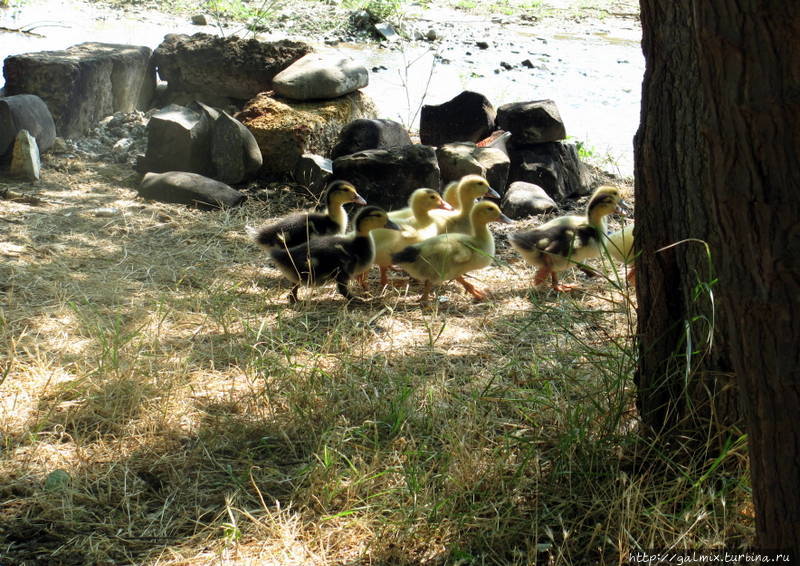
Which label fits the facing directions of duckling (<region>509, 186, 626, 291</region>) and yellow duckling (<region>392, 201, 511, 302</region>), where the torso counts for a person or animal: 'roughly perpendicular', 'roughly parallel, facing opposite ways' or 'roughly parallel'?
roughly parallel

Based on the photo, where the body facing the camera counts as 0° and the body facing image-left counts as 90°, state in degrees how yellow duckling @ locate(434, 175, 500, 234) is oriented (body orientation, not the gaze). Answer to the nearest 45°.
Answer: approximately 270°

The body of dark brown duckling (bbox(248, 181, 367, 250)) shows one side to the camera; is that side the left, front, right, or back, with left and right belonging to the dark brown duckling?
right

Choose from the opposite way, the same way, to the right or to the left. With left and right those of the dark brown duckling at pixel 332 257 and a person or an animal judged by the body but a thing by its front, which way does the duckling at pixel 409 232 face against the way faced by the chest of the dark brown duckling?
the same way

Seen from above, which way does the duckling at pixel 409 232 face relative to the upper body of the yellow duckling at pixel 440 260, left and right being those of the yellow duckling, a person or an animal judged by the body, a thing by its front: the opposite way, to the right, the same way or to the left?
the same way

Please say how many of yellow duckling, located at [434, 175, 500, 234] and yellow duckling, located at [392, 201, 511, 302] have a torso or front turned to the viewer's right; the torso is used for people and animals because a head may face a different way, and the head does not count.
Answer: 2

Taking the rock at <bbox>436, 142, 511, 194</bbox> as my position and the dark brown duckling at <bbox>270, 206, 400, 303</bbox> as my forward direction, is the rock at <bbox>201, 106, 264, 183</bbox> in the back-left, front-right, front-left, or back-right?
front-right

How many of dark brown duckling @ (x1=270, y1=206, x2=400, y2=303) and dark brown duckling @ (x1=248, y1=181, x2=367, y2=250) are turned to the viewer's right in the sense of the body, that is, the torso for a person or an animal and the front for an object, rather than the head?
2

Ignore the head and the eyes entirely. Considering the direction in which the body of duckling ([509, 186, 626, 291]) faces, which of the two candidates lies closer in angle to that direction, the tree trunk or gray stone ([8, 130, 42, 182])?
the tree trunk

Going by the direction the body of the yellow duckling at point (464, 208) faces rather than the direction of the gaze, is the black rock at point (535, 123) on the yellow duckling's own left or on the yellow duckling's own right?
on the yellow duckling's own left

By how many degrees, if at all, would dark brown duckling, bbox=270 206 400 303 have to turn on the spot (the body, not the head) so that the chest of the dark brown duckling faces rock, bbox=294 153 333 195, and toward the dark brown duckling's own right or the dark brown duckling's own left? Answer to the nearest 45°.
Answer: approximately 90° to the dark brown duckling's own left

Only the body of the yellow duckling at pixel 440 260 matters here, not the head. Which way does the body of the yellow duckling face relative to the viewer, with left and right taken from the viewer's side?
facing to the right of the viewer

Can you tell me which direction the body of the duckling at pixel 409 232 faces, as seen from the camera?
to the viewer's right

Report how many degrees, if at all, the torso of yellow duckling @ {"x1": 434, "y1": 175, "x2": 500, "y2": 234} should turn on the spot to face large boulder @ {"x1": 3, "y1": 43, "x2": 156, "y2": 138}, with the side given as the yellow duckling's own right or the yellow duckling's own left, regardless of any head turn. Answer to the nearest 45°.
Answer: approximately 135° to the yellow duckling's own left

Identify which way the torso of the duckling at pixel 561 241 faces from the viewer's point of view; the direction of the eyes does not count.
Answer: to the viewer's right

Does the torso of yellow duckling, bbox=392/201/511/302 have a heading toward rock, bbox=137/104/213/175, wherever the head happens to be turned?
no

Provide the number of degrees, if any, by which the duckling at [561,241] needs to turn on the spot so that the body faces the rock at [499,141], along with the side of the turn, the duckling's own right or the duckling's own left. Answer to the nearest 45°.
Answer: approximately 90° to the duckling's own left
